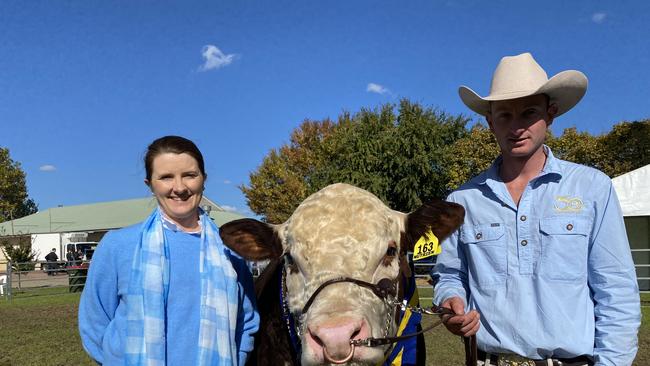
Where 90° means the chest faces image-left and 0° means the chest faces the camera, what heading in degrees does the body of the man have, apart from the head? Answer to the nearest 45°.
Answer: approximately 0°

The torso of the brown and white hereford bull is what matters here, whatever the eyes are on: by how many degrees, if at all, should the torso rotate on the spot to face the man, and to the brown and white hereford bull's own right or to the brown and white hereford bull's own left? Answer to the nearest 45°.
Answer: approximately 90° to the brown and white hereford bull's own left

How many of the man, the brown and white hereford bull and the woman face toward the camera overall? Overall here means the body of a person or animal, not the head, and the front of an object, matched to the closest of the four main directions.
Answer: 3

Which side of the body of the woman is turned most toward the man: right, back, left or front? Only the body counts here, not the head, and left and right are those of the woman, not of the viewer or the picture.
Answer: left

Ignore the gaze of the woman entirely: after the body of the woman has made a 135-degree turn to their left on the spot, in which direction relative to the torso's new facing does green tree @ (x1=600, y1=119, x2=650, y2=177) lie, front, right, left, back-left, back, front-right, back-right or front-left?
front

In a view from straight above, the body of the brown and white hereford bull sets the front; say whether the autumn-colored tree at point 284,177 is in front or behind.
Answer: behind
